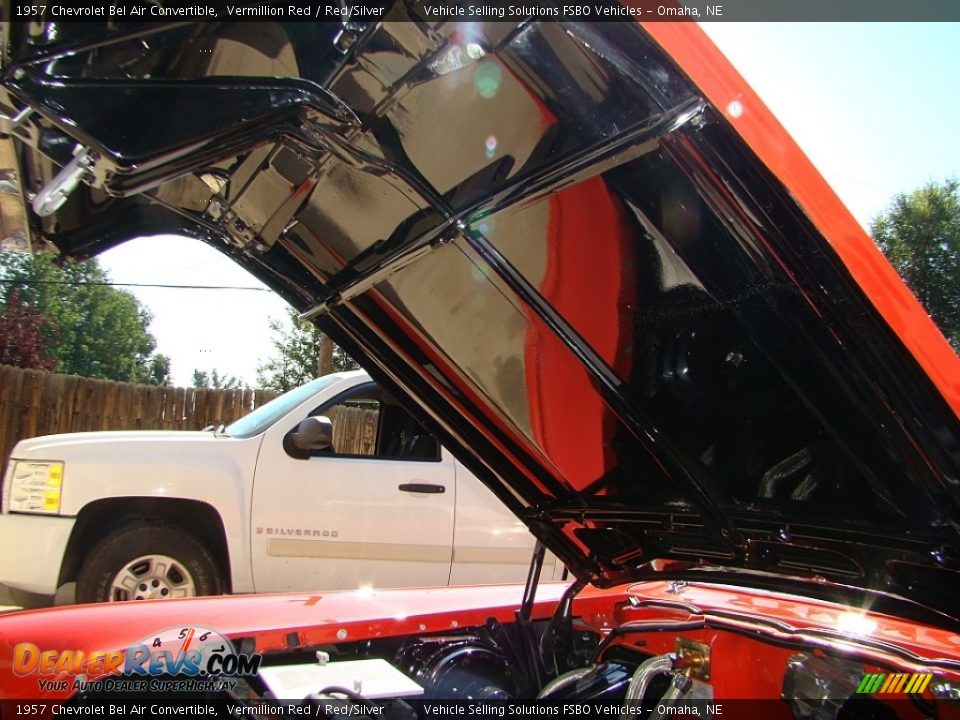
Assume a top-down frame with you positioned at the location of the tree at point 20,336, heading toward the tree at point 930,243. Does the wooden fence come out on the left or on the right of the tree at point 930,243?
right

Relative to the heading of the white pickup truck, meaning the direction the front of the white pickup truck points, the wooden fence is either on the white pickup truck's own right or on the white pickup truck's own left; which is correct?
on the white pickup truck's own right

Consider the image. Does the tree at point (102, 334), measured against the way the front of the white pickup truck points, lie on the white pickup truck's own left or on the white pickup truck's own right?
on the white pickup truck's own right

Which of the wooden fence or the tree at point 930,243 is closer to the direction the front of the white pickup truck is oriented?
the wooden fence

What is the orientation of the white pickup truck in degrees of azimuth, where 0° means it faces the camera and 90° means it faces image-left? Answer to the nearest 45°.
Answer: approximately 90°

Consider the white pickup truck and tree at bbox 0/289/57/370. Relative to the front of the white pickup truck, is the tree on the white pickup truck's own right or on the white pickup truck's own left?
on the white pickup truck's own right

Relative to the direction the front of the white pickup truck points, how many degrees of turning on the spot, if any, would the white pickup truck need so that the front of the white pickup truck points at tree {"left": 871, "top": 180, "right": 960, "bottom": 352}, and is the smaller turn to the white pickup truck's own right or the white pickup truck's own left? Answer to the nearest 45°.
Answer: approximately 135° to the white pickup truck's own right
